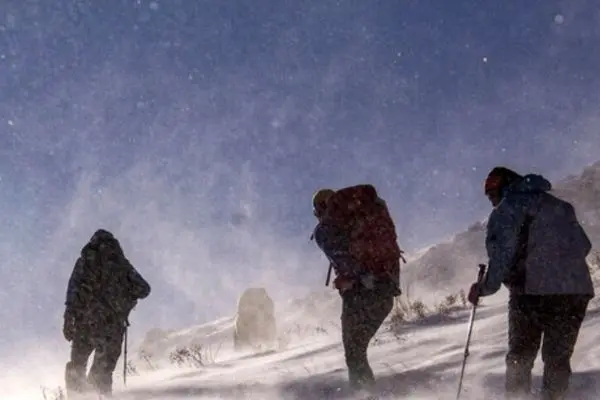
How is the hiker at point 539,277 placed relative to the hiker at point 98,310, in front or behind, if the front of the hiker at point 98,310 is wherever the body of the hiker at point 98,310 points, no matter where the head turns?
behind

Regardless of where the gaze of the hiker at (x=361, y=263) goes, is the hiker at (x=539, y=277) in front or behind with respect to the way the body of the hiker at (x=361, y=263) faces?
behind

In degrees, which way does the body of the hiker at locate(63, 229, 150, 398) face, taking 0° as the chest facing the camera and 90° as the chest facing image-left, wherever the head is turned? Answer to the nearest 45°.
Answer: approximately 180°

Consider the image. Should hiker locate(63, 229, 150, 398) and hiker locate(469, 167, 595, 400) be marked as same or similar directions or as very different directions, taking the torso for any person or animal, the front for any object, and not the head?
same or similar directions

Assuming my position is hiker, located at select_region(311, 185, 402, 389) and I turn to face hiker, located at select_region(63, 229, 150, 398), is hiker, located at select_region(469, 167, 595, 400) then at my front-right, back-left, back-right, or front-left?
back-left

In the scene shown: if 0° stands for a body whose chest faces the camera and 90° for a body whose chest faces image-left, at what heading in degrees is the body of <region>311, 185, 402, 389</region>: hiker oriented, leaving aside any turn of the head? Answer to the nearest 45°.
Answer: approximately 135°

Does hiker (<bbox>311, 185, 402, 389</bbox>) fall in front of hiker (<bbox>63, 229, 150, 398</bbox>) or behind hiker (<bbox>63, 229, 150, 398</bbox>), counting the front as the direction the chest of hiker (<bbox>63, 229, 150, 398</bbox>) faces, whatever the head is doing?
behind

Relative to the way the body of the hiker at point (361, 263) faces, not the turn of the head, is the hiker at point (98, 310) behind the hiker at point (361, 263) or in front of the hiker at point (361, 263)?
in front

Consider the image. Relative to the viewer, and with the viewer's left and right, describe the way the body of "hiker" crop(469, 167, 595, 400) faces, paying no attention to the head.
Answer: facing away from the viewer and to the left of the viewer

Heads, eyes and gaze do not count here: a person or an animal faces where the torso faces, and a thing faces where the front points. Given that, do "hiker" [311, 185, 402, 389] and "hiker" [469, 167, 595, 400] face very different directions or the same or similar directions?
same or similar directions

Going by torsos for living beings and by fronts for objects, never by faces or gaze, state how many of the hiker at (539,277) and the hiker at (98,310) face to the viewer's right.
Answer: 0

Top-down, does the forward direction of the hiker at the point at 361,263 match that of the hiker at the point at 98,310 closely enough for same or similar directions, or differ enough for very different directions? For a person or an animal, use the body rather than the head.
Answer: same or similar directions
